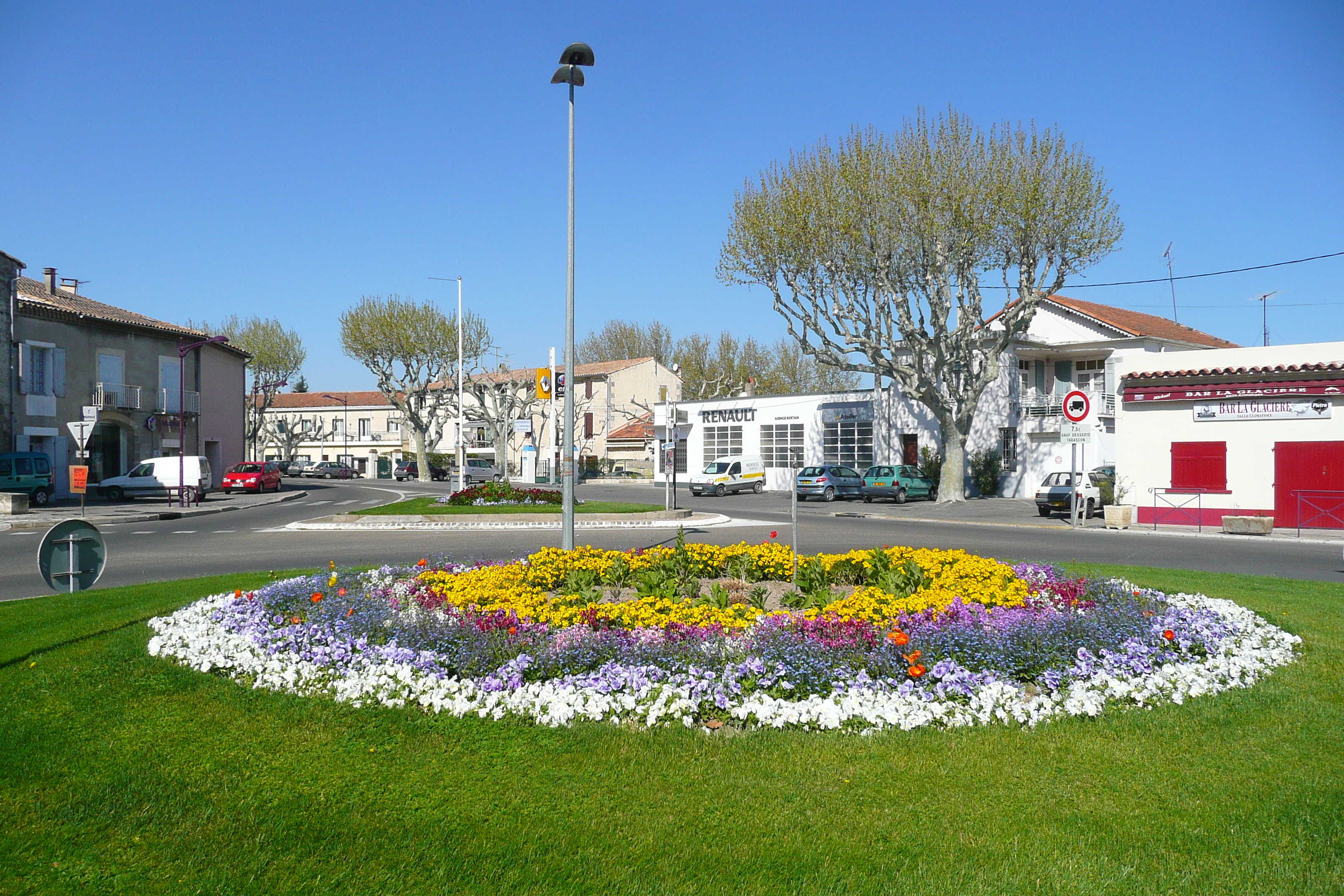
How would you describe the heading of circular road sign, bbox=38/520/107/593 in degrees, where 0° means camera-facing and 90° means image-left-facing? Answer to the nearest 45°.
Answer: approximately 180°

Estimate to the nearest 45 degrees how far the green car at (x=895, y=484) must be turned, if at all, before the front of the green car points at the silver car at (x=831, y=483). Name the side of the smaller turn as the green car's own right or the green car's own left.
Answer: approximately 135° to the green car's own left

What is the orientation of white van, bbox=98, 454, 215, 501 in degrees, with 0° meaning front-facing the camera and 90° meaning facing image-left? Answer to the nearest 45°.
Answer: approximately 90°

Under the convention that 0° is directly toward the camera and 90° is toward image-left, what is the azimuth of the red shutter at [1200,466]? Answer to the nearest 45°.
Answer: approximately 0°

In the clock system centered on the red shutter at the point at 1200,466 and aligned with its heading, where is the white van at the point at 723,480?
The white van is roughly at 4 o'clock from the red shutter.

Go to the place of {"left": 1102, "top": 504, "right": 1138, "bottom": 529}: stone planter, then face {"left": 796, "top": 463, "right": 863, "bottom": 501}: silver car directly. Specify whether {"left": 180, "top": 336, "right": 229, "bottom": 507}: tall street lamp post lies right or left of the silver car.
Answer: left

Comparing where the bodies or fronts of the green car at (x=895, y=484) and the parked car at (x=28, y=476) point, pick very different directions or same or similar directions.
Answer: very different directions
